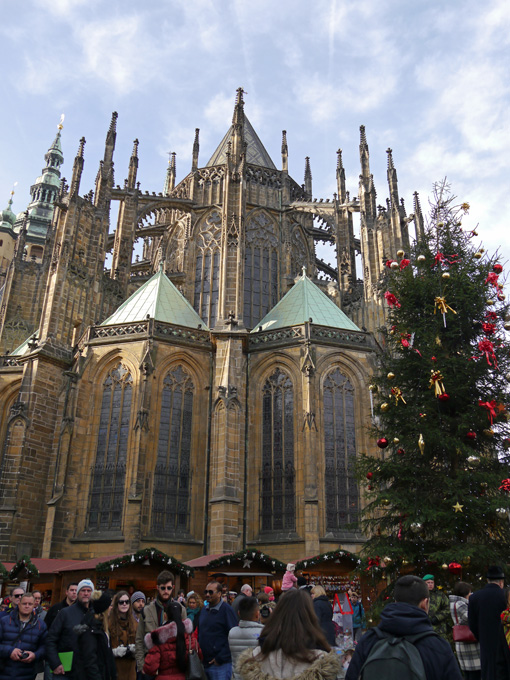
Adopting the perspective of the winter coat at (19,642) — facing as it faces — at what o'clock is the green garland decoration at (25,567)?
The green garland decoration is roughly at 6 o'clock from the winter coat.

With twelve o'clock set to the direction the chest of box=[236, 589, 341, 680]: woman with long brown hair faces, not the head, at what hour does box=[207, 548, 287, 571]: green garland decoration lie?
The green garland decoration is roughly at 12 o'clock from the woman with long brown hair.

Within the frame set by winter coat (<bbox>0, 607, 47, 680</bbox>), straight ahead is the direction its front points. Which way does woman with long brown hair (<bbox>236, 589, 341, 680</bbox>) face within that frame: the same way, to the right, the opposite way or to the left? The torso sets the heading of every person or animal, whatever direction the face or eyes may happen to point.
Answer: the opposite way

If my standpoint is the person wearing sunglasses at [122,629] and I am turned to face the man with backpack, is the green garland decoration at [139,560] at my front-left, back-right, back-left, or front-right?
back-left

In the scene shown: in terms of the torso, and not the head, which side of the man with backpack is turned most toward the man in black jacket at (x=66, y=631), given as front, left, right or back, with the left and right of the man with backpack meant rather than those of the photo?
left

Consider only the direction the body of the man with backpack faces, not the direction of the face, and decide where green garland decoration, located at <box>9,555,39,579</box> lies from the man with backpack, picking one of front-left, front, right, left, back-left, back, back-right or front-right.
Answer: left

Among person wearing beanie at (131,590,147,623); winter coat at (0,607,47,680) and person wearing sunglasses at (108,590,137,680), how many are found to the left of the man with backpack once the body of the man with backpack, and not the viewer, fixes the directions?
3

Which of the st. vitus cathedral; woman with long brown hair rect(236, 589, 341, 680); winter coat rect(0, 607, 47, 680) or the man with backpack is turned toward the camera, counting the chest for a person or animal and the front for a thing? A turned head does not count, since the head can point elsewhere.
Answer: the winter coat

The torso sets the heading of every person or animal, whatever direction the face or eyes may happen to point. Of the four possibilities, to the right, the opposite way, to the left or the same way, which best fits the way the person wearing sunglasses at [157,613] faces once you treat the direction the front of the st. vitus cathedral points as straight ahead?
the opposite way

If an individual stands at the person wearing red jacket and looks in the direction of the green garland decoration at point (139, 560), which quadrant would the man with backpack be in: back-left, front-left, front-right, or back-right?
back-right

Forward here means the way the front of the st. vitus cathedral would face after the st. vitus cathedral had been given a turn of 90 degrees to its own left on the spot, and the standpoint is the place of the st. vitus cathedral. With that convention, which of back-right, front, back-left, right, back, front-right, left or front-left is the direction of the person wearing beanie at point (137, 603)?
left

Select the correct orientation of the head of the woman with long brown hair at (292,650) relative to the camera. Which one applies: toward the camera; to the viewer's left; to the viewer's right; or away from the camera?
away from the camera

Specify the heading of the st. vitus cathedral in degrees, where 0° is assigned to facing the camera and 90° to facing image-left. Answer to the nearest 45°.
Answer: approximately 180°
